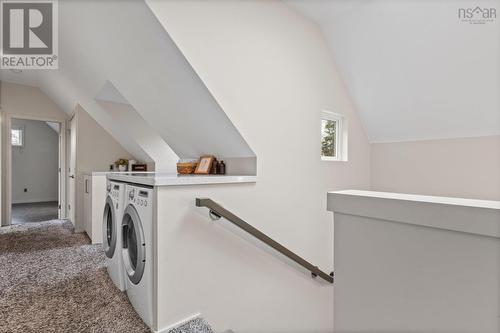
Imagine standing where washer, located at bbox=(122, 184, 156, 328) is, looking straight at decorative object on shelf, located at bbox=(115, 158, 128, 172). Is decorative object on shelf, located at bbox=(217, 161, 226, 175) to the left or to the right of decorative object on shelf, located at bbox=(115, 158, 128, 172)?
right

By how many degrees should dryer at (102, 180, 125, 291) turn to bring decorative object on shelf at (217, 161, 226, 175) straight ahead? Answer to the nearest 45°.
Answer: approximately 180°

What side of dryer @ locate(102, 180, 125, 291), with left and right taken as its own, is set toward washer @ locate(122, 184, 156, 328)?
left

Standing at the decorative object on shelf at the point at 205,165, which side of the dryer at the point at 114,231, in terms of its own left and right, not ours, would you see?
back

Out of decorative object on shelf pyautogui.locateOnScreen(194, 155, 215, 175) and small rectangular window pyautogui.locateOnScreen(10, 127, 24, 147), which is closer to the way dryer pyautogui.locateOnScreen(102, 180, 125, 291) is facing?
the small rectangular window

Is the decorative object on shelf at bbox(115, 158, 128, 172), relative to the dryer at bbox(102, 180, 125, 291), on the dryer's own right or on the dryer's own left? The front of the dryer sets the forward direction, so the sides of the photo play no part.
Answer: on the dryer's own right

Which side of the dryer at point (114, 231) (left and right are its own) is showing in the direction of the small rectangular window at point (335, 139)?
back

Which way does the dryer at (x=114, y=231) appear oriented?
to the viewer's left

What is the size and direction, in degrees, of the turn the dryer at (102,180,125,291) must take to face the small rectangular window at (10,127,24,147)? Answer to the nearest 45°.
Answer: approximately 90° to its right
